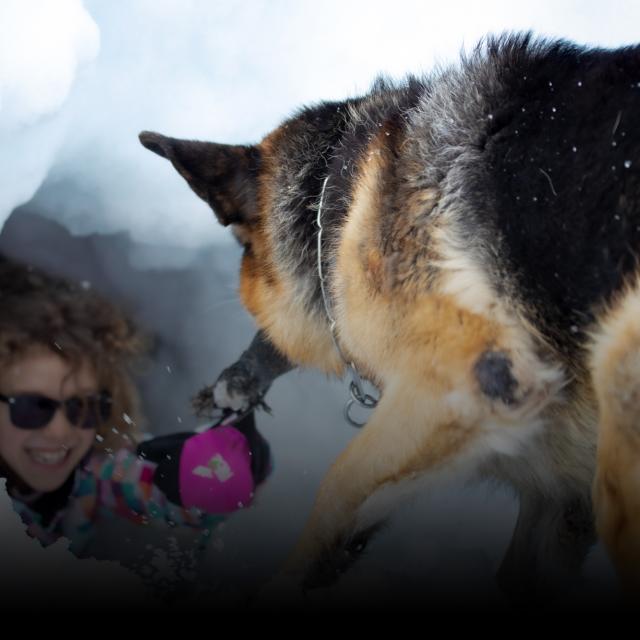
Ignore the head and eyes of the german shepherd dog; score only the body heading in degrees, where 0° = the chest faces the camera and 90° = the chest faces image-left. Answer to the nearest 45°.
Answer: approximately 90°

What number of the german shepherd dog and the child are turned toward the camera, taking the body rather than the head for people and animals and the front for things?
1

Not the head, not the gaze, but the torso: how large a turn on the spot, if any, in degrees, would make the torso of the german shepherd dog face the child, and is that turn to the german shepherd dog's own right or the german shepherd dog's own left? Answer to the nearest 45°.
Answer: approximately 45° to the german shepherd dog's own right

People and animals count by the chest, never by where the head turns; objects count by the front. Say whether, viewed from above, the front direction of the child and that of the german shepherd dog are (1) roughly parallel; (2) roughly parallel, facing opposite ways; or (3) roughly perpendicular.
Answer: roughly perpendicular

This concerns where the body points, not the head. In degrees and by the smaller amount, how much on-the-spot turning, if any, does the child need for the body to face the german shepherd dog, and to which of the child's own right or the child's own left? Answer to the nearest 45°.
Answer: approximately 45° to the child's own left

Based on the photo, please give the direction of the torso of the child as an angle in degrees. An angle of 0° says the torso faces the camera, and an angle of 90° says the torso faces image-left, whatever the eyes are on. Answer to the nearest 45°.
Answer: approximately 0°
